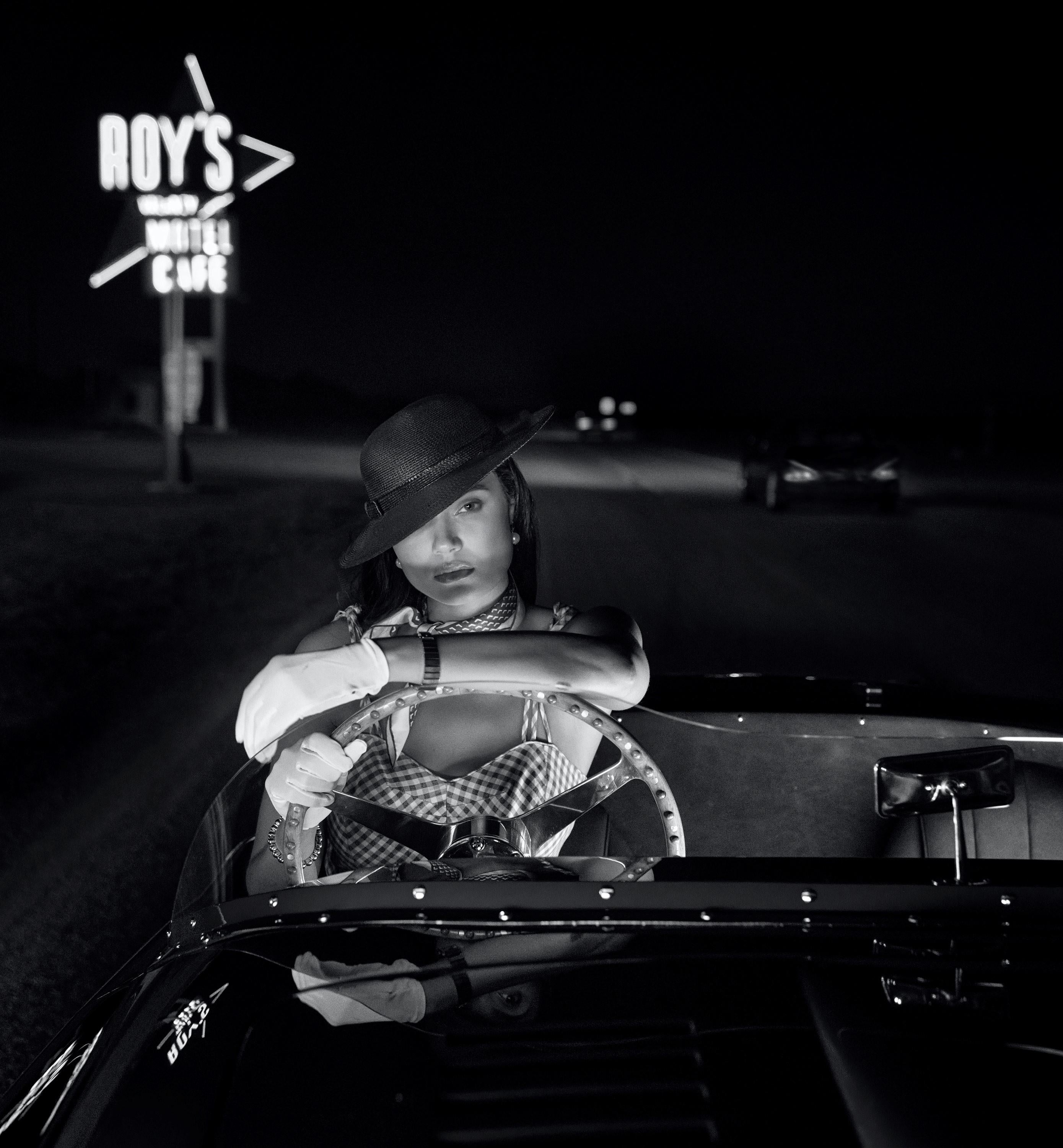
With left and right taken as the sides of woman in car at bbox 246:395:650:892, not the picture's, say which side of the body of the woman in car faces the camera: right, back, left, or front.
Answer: front

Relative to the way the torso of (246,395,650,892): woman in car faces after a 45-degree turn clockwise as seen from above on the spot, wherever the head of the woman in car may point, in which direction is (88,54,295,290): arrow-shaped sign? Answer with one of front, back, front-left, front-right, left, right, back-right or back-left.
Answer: back-right

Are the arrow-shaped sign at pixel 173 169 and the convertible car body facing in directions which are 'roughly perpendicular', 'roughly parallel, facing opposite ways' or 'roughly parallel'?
roughly parallel

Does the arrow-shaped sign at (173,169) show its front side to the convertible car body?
yes

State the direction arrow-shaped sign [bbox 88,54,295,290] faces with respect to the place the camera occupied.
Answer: facing the viewer

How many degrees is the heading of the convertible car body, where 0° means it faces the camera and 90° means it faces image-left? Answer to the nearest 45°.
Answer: approximately 0°
